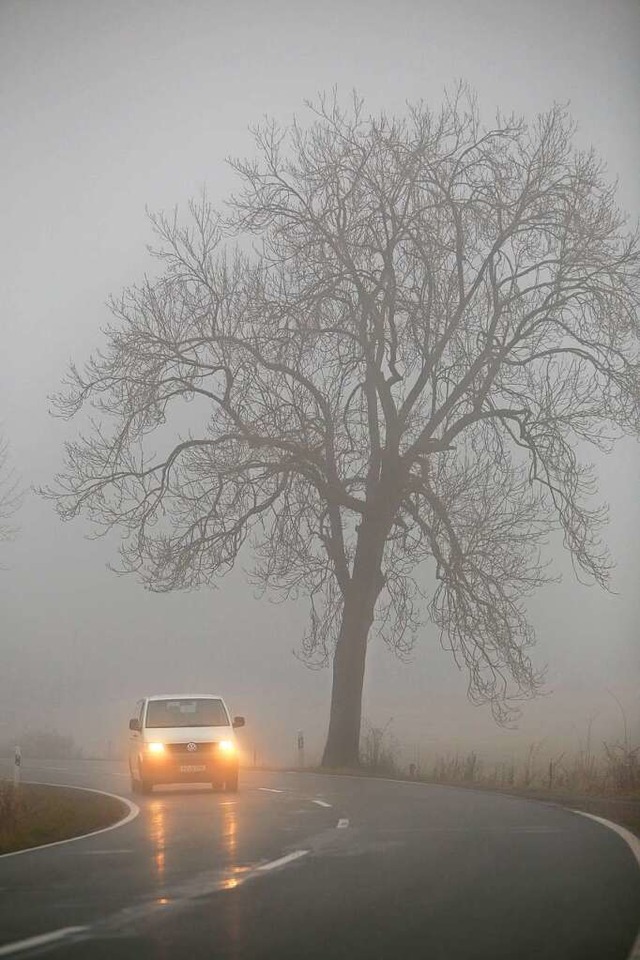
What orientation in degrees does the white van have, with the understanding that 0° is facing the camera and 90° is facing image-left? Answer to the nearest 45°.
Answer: approximately 0°
